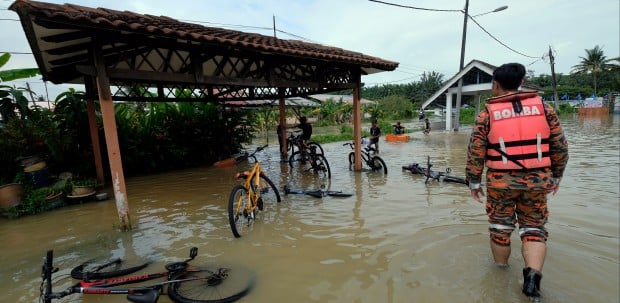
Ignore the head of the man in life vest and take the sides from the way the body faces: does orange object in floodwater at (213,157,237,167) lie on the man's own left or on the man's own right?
on the man's own left

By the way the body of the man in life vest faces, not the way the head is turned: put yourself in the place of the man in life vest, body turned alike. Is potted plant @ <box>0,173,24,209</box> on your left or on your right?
on your left

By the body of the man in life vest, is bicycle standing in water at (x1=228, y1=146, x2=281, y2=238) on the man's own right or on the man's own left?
on the man's own left

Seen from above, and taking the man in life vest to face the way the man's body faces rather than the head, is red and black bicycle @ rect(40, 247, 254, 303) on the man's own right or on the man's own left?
on the man's own left

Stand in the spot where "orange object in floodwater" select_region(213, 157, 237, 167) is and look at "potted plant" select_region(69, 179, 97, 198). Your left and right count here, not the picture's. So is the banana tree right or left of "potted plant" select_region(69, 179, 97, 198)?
right

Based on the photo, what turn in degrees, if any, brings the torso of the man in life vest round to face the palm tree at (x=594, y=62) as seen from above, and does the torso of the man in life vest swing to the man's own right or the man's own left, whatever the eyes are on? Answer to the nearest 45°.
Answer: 0° — they already face it

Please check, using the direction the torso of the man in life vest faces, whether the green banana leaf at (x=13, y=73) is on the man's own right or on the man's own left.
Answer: on the man's own left

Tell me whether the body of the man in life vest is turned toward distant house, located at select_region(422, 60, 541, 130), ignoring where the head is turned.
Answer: yes

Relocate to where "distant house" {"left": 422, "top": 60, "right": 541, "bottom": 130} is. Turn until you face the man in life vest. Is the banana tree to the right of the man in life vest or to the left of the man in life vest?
right

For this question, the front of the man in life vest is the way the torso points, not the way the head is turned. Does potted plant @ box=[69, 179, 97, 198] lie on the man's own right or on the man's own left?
on the man's own left

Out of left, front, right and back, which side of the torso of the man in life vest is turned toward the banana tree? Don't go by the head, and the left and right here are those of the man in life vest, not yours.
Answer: left

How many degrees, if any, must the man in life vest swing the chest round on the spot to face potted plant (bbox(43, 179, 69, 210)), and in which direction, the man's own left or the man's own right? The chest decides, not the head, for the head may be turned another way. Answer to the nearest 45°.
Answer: approximately 90° to the man's own left

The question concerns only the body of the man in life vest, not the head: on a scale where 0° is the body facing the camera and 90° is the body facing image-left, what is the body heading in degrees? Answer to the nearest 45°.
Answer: approximately 180°
